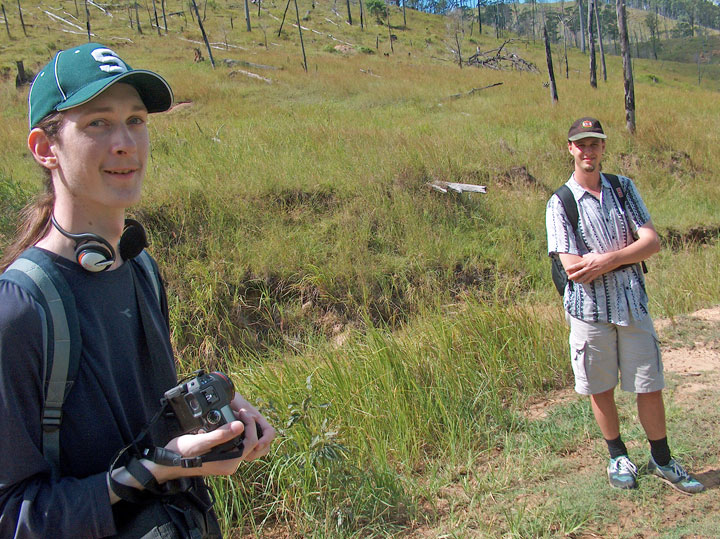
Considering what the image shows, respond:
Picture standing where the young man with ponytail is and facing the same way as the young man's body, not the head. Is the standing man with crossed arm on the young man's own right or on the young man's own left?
on the young man's own left

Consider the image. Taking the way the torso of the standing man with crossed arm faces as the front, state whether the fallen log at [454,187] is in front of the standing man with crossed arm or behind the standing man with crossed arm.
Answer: behind

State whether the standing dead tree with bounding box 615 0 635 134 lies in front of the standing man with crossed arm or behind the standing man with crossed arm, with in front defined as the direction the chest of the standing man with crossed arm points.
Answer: behind

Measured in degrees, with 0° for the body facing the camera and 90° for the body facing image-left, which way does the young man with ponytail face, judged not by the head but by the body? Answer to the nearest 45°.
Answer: approximately 315°

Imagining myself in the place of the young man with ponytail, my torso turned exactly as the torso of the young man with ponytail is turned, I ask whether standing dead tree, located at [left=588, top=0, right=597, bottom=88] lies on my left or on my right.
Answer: on my left

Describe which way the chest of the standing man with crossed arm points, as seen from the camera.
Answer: toward the camera

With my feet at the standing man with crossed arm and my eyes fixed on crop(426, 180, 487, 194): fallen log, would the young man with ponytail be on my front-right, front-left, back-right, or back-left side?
back-left

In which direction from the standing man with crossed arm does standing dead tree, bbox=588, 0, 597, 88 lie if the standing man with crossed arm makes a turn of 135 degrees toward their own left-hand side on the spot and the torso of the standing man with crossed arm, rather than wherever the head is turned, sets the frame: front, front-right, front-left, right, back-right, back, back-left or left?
front-left

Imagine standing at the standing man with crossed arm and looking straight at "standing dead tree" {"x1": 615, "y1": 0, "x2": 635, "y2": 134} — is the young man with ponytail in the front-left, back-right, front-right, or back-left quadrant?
back-left

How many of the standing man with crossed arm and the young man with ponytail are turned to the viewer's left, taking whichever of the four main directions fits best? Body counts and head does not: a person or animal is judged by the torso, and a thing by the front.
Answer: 0
